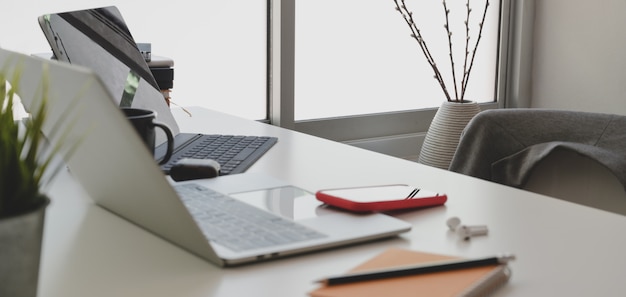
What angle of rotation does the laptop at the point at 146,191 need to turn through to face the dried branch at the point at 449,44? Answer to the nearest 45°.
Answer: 0° — it already faces it

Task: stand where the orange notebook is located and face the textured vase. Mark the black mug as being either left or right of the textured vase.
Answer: left

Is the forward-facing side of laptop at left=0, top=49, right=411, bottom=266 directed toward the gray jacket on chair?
yes

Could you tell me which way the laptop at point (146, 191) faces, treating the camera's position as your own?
facing away from the viewer and to the right of the viewer

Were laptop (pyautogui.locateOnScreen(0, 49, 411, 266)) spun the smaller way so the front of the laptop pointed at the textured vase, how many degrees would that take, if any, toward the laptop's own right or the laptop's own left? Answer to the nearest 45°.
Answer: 0° — it already faces it
